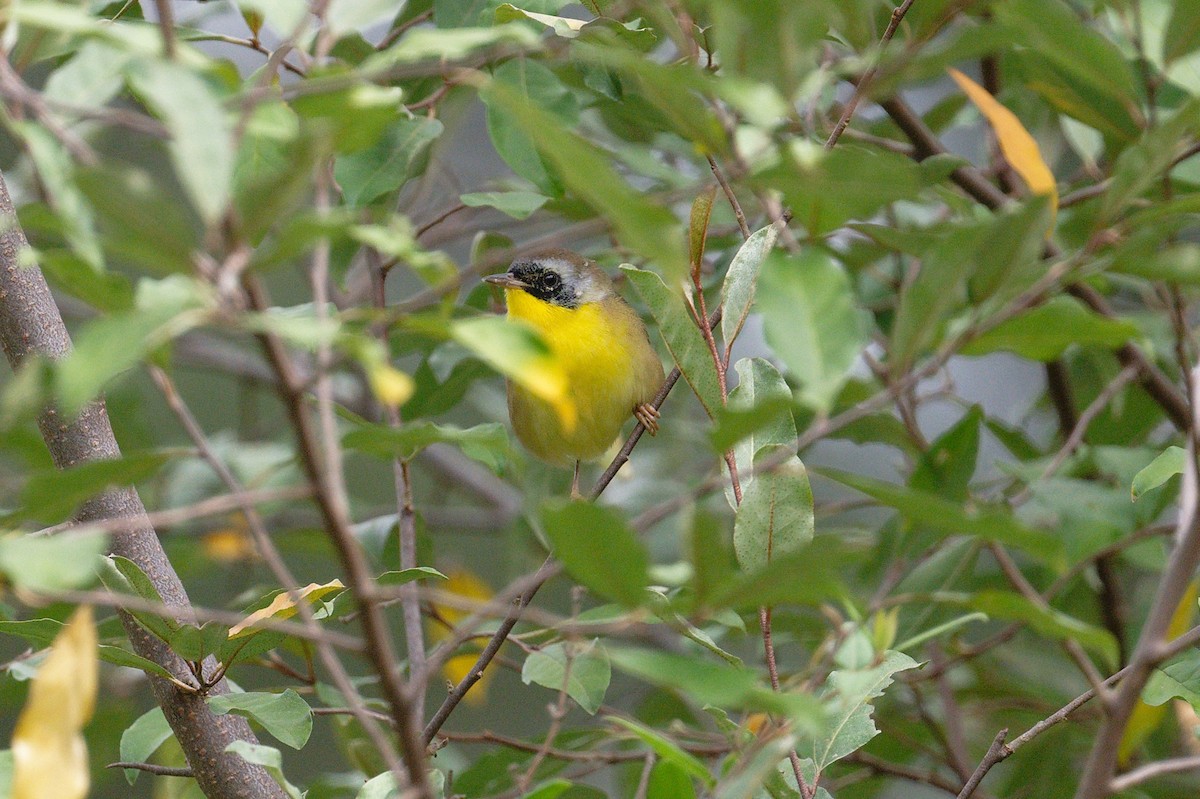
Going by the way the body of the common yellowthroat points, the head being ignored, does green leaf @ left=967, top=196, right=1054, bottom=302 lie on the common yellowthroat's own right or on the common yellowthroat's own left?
on the common yellowthroat's own left

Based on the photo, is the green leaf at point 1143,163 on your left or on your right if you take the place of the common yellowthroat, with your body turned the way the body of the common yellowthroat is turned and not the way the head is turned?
on your left

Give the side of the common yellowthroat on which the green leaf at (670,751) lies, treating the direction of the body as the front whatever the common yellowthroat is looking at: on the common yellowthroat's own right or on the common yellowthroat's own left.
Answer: on the common yellowthroat's own left

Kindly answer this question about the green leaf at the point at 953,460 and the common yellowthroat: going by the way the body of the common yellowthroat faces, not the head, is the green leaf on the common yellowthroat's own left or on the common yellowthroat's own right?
on the common yellowthroat's own left

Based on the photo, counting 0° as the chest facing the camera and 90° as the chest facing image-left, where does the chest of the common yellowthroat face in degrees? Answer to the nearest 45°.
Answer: approximately 45°

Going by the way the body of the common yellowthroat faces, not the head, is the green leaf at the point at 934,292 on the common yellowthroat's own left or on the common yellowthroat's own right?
on the common yellowthroat's own left
